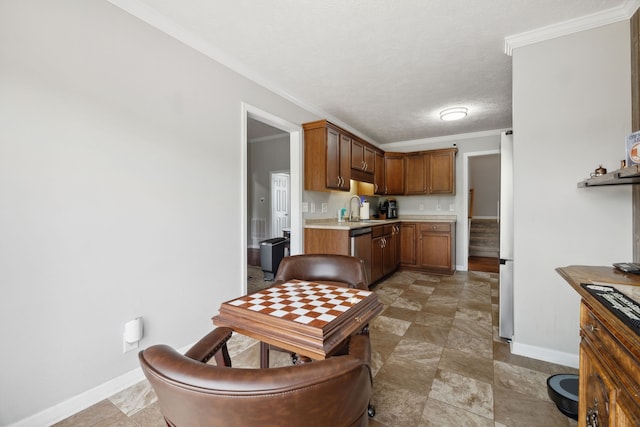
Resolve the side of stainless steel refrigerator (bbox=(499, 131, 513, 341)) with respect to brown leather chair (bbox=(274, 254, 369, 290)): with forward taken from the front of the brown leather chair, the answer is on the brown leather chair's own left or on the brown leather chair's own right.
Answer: on the brown leather chair's own left

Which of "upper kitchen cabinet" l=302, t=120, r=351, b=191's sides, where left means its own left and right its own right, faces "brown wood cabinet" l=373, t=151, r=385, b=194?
left

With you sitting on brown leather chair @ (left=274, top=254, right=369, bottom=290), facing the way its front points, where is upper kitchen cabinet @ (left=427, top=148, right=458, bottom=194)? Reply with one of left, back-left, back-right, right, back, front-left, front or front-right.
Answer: back-left

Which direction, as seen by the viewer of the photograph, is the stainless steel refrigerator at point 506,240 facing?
facing to the left of the viewer

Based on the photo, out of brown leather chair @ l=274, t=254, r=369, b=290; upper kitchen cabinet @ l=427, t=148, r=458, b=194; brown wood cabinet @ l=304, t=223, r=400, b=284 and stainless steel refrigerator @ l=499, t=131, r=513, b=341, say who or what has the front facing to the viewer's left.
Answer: the stainless steel refrigerator

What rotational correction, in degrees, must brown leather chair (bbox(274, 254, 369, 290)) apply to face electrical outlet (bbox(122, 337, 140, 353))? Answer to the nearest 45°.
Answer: approximately 90° to its right
